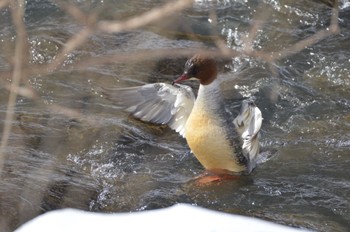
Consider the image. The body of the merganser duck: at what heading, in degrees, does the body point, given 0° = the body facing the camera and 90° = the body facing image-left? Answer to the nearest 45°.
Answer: approximately 45°
